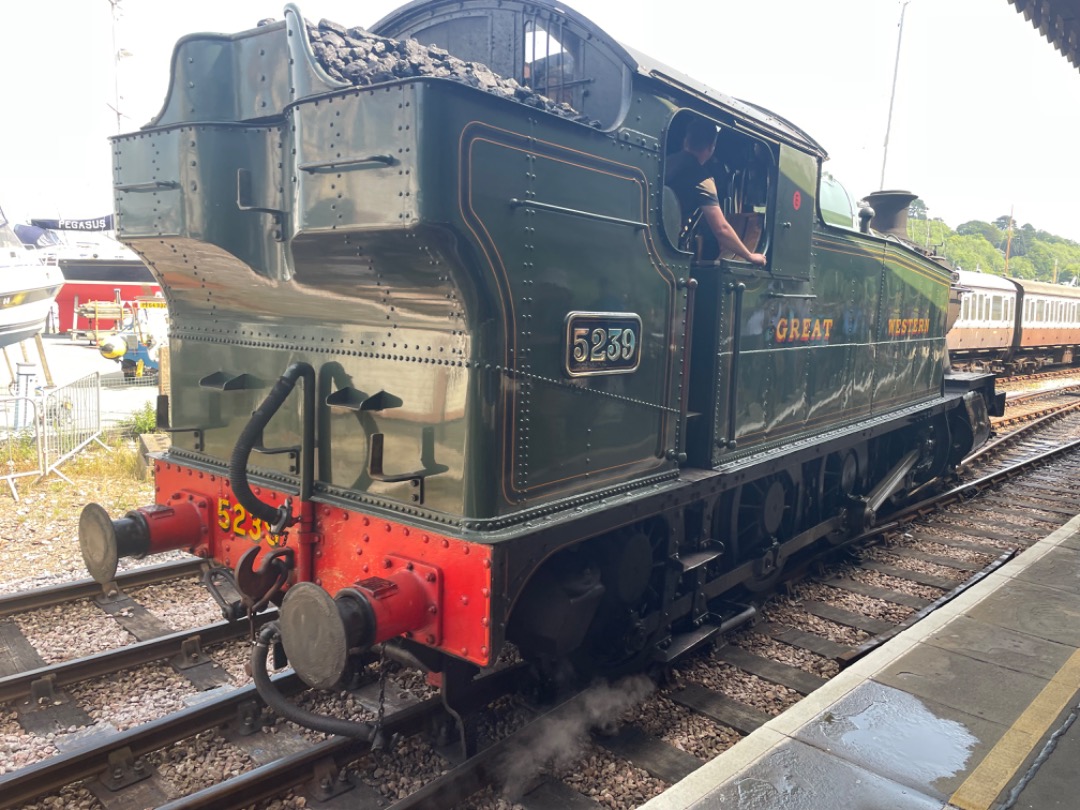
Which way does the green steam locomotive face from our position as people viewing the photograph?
facing away from the viewer and to the right of the viewer

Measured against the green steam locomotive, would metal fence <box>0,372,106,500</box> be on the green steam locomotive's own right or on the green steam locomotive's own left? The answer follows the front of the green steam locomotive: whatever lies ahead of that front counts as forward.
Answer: on the green steam locomotive's own left

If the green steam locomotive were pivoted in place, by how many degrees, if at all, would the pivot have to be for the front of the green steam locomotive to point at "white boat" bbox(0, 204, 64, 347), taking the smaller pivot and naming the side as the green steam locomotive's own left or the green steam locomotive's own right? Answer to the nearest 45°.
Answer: approximately 90° to the green steam locomotive's own left

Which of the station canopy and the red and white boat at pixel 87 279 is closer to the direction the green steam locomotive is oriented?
the station canopy

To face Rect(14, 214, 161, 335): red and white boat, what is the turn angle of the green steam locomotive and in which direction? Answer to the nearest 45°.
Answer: approximately 90° to its left

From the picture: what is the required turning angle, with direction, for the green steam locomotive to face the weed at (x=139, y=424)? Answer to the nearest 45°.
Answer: approximately 90° to its left
